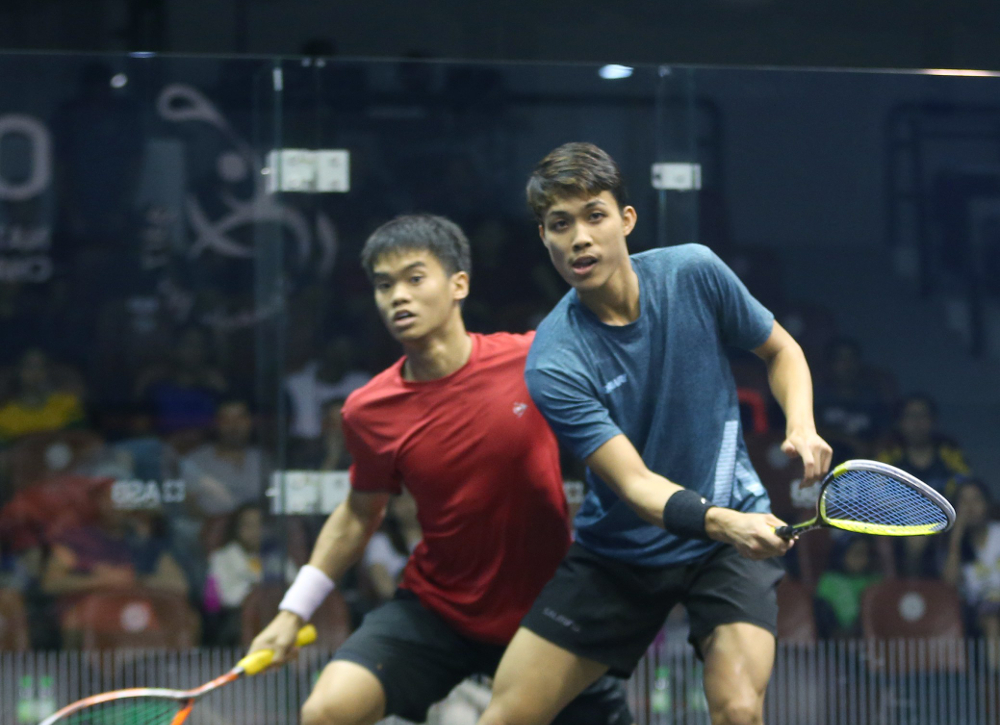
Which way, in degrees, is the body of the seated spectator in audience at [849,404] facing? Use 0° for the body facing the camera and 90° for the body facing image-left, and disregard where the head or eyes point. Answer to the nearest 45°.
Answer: approximately 0°

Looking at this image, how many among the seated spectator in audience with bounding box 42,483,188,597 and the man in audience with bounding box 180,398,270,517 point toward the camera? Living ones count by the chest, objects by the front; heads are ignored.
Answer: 2

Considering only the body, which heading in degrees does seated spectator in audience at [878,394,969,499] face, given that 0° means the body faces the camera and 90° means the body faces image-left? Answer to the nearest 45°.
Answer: approximately 0°
